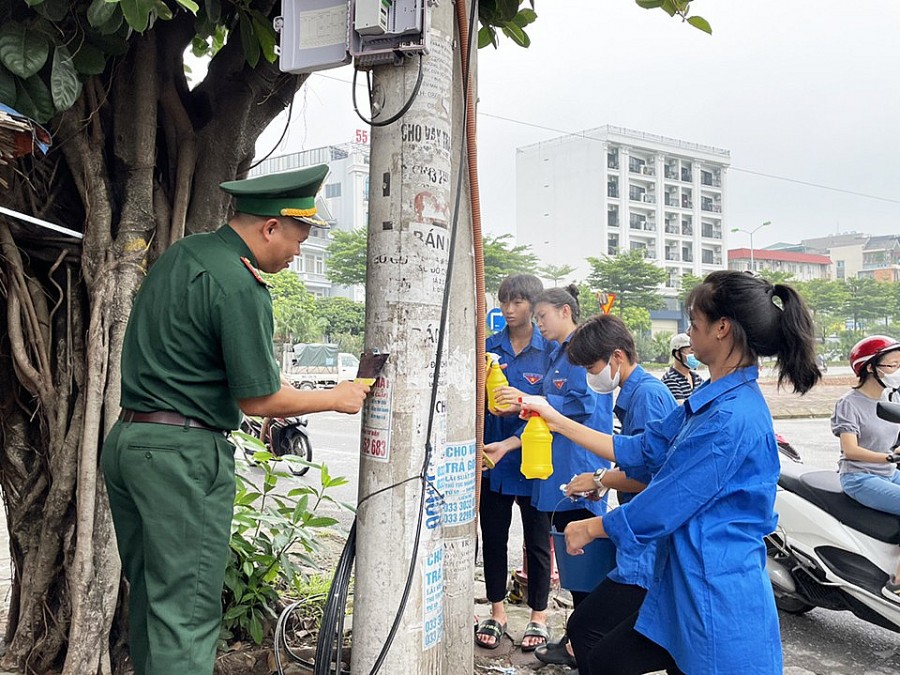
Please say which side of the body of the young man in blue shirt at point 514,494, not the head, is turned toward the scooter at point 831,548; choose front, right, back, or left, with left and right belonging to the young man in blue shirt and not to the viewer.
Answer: left

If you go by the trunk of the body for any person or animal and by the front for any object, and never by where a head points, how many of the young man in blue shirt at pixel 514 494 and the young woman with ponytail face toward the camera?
1

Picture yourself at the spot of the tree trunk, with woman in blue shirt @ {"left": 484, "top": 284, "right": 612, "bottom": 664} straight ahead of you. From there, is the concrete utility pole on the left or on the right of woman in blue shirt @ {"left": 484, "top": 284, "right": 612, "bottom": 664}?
right

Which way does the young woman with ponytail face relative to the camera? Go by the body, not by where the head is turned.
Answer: to the viewer's left

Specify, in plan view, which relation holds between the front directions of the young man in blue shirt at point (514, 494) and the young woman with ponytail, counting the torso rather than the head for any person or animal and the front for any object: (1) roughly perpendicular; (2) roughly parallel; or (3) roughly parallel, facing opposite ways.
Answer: roughly perpendicular

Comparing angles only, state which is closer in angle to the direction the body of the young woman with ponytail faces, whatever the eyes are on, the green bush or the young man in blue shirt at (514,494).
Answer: the green bush

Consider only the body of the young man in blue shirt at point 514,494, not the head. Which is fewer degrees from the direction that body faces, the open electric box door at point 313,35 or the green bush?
the open electric box door

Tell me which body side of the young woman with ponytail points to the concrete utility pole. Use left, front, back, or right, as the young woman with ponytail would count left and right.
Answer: front

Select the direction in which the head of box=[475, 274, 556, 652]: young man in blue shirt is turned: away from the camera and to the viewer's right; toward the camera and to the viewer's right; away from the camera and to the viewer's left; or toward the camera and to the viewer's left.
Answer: toward the camera and to the viewer's left

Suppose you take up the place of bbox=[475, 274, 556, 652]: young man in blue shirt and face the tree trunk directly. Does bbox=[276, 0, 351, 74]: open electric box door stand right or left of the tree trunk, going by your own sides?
left

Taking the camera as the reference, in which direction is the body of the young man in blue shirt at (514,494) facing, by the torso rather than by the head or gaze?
toward the camera

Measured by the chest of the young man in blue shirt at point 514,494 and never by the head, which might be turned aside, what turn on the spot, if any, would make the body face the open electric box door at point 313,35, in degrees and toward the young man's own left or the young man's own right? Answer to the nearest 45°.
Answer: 0° — they already face it

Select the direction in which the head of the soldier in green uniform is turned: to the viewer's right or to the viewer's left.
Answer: to the viewer's right
